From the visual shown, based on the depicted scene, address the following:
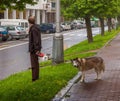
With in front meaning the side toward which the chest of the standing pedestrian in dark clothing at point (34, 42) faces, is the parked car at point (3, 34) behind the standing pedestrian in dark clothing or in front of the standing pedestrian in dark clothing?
in front

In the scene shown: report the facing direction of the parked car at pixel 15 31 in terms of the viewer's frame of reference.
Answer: facing away from the viewer and to the left of the viewer

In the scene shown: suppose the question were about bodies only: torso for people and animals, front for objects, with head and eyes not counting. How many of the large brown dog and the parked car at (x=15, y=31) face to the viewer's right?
0

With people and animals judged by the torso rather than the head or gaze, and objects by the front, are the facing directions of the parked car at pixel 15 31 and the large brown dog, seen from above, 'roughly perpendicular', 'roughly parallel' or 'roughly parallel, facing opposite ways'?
roughly perpendicular

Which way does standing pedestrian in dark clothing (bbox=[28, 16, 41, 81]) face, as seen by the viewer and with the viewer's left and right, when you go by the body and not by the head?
facing away from the viewer and to the left of the viewer

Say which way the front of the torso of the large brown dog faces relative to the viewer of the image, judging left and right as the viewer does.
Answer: facing the viewer and to the left of the viewer

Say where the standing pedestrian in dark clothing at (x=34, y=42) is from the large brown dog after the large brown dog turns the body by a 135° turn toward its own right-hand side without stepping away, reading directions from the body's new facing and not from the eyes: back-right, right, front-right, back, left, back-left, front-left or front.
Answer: back-left
